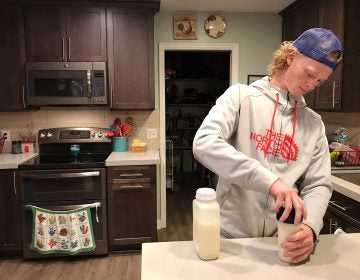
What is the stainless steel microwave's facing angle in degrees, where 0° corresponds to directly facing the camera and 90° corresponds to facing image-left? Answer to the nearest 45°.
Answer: approximately 0°

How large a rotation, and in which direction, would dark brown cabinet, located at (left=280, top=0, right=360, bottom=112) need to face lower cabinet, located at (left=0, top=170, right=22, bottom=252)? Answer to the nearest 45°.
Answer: approximately 45° to its right

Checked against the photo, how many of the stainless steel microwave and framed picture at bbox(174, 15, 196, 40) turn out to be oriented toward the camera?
2

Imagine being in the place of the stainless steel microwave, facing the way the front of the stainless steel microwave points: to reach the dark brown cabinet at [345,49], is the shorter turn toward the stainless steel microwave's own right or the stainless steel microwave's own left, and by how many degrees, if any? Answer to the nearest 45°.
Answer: approximately 45° to the stainless steel microwave's own left

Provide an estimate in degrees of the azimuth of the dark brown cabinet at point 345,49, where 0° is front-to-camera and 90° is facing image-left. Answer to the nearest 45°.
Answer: approximately 45°

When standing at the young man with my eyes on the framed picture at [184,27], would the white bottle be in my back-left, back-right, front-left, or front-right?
back-left

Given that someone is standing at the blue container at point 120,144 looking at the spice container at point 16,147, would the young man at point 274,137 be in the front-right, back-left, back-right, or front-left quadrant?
back-left

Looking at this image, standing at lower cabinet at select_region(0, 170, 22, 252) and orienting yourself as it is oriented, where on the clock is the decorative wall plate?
The decorative wall plate is roughly at 9 o'clock from the lower cabinet.

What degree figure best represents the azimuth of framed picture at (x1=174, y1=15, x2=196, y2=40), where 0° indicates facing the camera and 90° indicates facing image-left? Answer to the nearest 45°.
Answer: approximately 0°

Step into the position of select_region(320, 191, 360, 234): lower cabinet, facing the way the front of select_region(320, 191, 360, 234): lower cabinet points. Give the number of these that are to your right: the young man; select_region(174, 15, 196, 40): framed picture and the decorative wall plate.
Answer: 2
